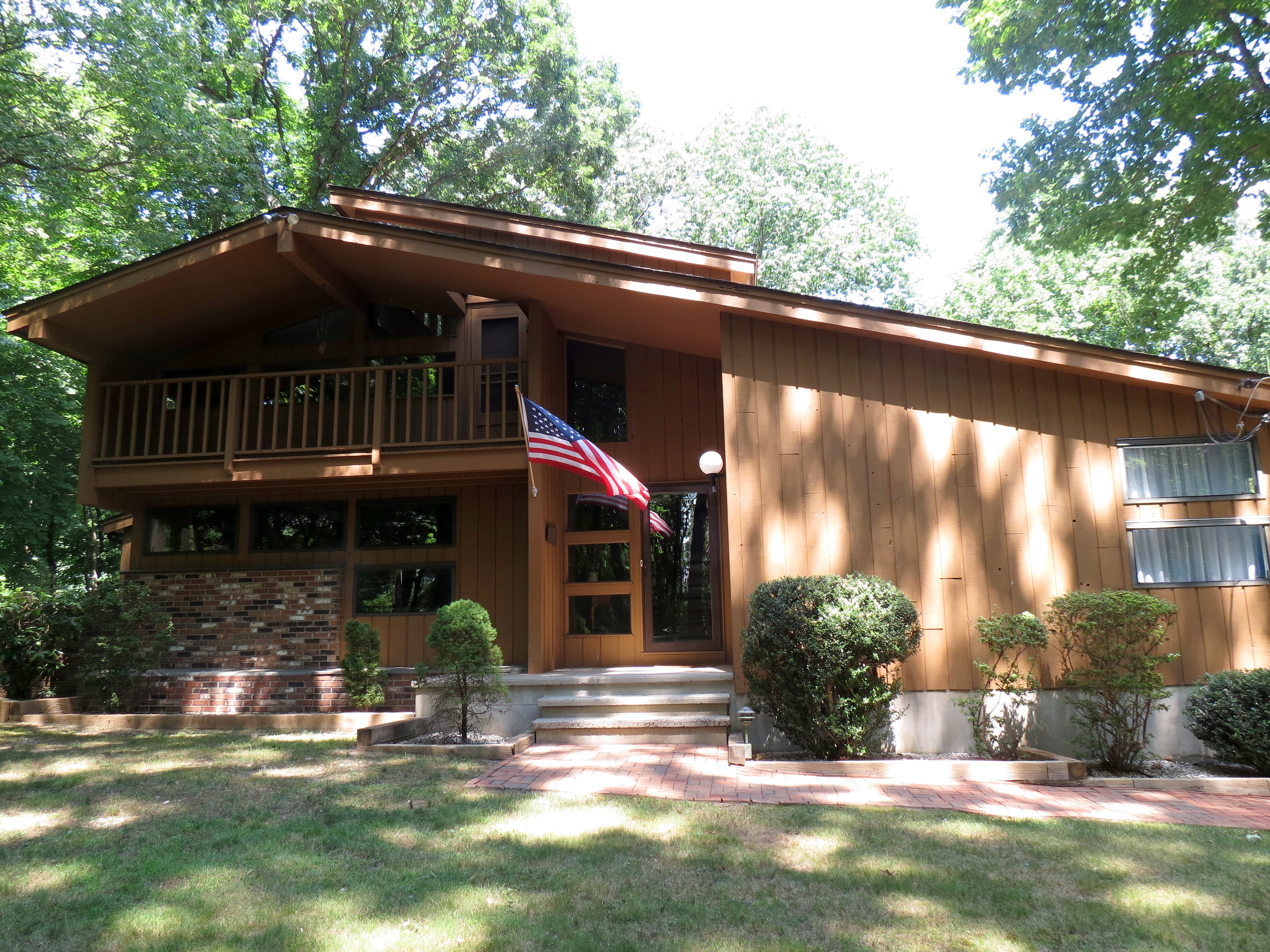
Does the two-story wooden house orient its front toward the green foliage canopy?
no

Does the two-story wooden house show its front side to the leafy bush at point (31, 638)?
no

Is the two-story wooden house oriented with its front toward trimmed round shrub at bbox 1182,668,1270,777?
no

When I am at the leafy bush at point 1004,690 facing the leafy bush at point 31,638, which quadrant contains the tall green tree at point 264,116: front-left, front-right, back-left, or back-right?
front-right

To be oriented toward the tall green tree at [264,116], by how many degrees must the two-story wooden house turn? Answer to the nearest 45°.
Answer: approximately 135° to its right

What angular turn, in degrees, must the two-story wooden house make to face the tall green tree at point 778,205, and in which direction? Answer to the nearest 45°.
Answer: approximately 180°

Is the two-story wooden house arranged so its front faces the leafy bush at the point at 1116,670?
no

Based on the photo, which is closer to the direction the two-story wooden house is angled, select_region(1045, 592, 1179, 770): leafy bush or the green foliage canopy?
the leafy bush

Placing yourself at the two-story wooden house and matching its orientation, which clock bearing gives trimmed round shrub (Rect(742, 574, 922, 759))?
The trimmed round shrub is roughly at 11 o'clock from the two-story wooden house.

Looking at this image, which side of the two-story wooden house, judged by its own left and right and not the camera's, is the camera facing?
front

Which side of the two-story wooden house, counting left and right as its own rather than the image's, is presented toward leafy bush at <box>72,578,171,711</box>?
right
